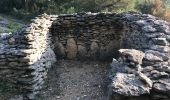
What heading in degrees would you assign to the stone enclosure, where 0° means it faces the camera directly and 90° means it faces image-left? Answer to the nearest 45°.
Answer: approximately 0°
